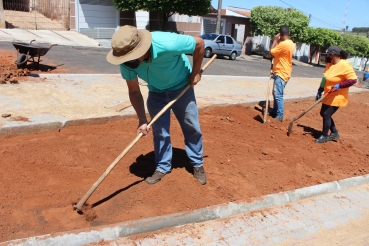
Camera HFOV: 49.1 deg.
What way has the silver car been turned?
to the viewer's left

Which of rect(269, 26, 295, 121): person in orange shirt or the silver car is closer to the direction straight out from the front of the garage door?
the person in orange shirt

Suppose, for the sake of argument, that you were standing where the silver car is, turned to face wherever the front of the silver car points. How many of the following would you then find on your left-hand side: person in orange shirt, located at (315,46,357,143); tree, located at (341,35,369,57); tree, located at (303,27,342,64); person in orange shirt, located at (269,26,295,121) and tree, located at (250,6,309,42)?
2

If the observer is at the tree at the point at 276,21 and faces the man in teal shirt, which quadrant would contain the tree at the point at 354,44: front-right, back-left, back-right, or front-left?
back-left

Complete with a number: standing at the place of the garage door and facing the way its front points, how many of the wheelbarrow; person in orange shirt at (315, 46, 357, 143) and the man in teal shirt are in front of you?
3

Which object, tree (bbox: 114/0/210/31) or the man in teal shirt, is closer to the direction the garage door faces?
the man in teal shirt

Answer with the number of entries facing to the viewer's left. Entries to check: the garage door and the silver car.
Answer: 1

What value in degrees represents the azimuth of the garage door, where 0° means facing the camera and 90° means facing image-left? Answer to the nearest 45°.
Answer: approximately 0°

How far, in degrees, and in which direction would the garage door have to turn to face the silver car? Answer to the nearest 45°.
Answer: approximately 90° to its left

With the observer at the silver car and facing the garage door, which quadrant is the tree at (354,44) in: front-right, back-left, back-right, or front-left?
back-right

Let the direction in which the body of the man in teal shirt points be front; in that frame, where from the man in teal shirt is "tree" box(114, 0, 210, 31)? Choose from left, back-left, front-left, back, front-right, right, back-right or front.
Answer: back-right
